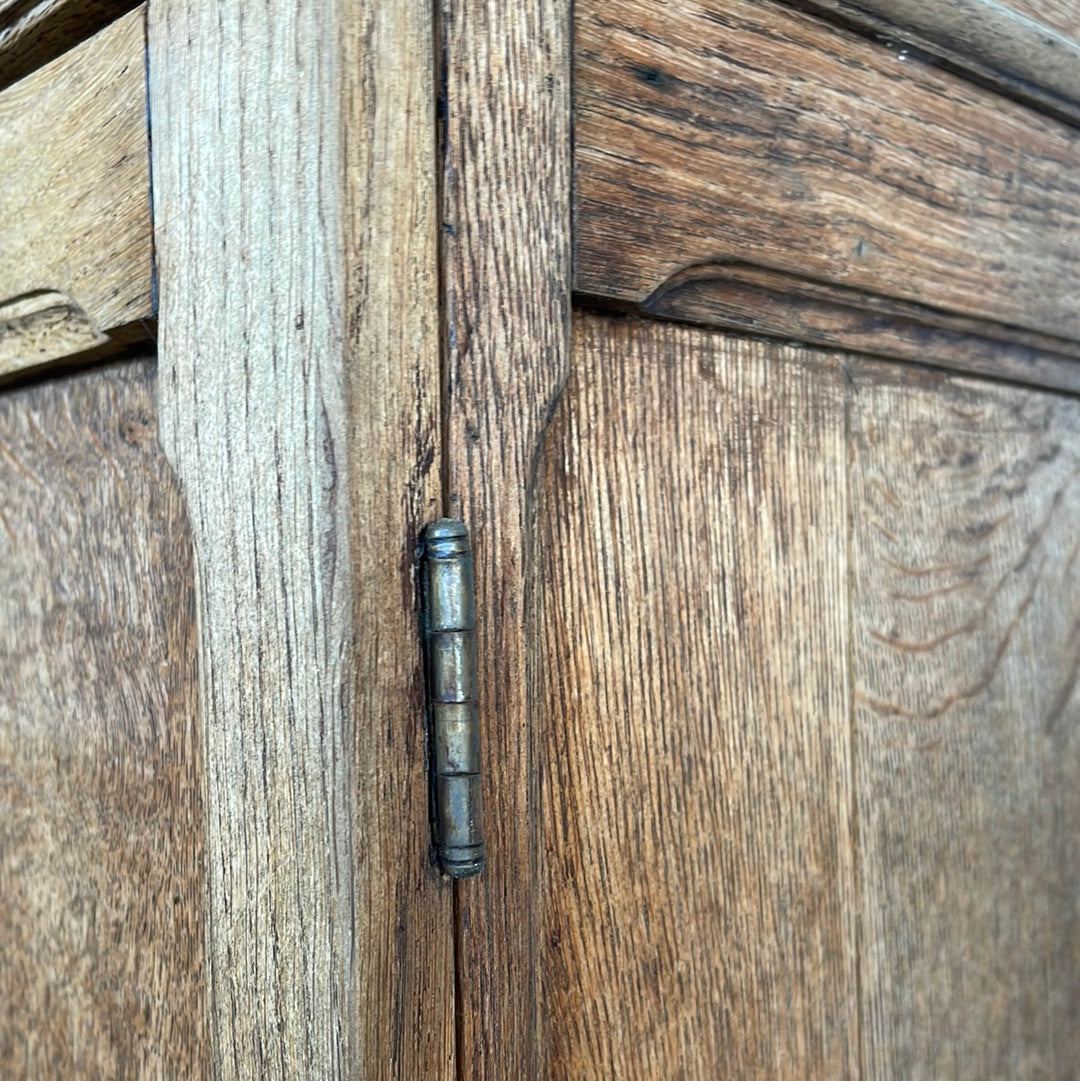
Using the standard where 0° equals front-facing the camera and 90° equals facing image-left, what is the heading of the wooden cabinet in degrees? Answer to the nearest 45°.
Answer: approximately 0°
